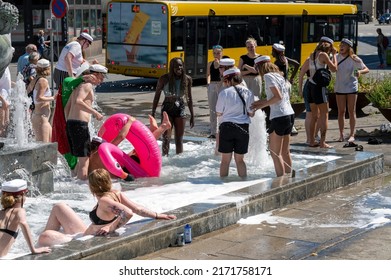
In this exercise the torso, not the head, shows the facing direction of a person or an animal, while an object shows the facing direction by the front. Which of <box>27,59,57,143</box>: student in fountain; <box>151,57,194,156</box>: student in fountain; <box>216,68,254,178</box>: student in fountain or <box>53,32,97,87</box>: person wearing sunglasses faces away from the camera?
<box>216,68,254,178</box>: student in fountain

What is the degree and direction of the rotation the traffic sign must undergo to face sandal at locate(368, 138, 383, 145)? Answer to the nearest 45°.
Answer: approximately 45° to its left

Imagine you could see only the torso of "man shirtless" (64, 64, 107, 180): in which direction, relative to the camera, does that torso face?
to the viewer's right

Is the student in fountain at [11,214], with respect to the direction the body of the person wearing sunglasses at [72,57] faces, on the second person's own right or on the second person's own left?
on the second person's own right

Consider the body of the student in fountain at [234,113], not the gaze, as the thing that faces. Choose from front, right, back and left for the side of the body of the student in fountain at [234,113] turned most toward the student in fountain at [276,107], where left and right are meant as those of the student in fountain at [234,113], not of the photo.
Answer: right

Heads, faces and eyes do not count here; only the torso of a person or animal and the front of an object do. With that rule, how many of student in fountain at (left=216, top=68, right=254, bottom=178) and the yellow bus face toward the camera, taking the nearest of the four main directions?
0

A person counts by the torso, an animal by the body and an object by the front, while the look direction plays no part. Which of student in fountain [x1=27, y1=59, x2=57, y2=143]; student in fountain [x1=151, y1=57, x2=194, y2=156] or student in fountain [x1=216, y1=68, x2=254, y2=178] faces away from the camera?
student in fountain [x1=216, y1=68, x2=254, y2=178]

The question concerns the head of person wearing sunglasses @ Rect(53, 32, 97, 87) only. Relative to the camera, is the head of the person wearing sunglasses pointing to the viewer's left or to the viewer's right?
to the viewer's right

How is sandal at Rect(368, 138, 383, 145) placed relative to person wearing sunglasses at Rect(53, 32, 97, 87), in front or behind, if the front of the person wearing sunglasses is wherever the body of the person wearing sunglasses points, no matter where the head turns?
in front

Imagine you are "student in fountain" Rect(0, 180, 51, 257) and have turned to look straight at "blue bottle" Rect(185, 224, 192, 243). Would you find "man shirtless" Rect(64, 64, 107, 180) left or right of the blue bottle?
left

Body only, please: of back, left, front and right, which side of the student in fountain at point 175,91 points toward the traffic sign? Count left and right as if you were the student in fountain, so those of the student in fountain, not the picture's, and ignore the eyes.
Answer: back

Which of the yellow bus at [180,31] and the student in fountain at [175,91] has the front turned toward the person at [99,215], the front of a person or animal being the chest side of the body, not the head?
the student in fountain
